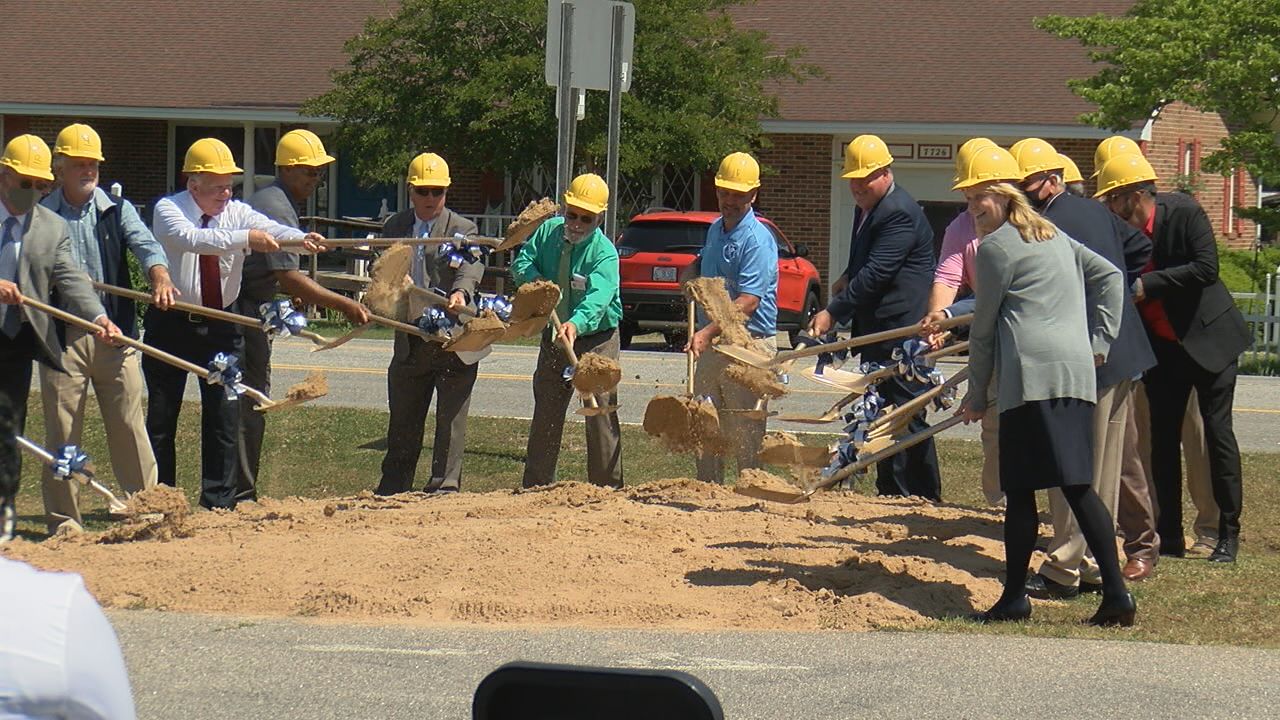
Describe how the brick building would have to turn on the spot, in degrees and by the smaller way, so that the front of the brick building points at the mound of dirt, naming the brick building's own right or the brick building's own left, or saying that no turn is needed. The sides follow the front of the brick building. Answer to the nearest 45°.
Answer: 0° — it already faces it

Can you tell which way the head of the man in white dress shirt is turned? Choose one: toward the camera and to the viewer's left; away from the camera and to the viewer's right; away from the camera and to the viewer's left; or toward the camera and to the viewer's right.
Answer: toward the camera and to the viewer's right

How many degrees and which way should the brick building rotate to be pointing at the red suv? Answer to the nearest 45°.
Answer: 0° — it already faces it

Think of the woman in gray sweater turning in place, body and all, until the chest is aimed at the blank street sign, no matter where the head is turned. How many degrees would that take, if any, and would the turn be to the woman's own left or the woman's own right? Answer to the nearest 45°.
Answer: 0° — they already face it

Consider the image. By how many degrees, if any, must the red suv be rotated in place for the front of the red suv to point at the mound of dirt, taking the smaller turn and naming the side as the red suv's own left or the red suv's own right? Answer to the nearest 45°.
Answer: approximately 135° to the red suv's own right

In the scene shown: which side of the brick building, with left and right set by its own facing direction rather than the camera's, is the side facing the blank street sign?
front

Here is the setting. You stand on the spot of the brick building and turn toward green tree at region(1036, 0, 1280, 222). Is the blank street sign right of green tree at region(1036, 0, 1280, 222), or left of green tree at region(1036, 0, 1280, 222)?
right

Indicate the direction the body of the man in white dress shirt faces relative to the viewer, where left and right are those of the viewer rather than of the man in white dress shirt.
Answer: facing the viewer and to the right of the viewer

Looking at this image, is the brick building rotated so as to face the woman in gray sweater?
yes

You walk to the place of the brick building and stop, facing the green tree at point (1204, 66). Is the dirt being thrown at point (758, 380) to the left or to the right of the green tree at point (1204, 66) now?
right

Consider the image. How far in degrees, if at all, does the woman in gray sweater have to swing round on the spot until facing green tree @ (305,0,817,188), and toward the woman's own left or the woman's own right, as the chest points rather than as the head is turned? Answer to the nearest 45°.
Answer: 0° — they already face it

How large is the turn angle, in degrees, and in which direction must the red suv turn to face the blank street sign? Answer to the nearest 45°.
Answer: approximately 135° to its right

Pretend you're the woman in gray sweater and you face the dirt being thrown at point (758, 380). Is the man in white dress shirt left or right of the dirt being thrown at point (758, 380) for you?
left

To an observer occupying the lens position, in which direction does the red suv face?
facing away from the viewer and to the right of the viewer

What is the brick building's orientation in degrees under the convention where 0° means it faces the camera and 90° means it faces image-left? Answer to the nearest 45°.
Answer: approximately 0°

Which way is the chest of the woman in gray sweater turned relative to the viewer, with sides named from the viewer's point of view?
facing away from the viewer and to the left of the viewer
